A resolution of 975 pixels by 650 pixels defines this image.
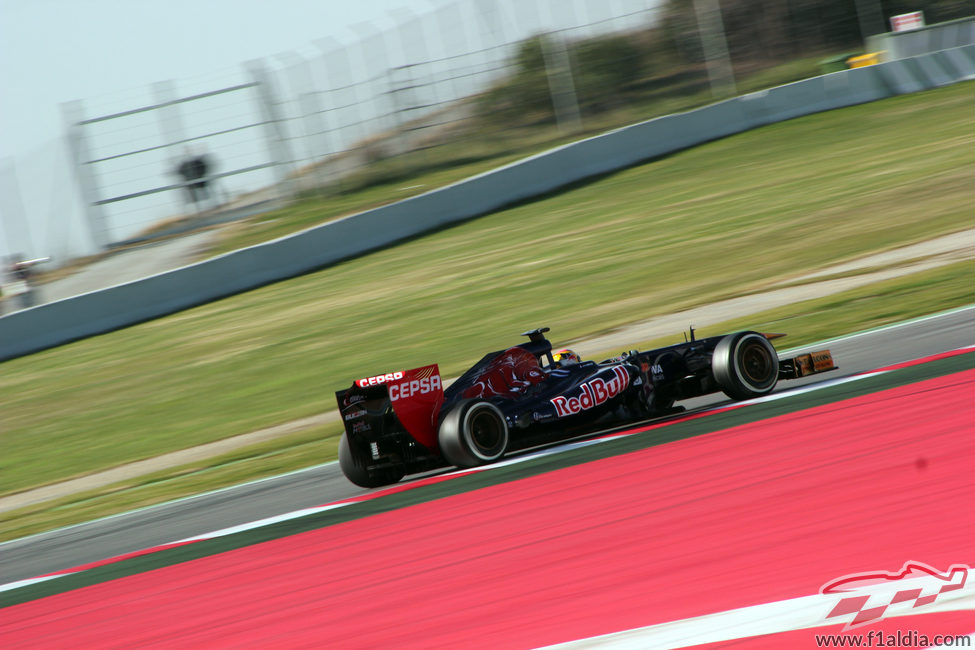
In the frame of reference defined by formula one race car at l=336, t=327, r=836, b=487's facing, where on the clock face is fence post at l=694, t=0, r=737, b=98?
The fence post is roughly at 11 o'clock from the formula one race car.

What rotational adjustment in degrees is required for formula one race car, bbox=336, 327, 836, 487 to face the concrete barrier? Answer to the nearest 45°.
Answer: approximately 45° to its left

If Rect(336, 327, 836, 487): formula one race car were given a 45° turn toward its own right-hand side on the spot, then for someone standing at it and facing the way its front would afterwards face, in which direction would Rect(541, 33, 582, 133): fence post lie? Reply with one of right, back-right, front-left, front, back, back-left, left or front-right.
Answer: left

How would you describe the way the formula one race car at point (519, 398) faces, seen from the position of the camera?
facing away from the viewer and to the right of the viewer
